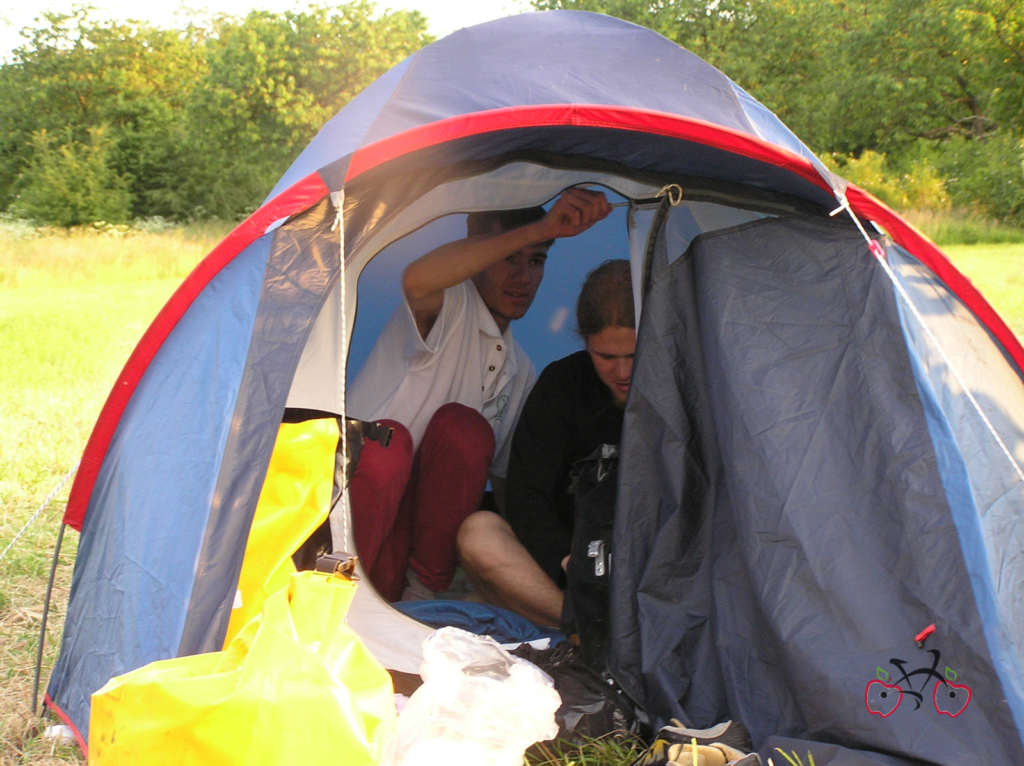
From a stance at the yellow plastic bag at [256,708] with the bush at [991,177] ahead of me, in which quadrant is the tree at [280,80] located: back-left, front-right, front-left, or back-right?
front-left

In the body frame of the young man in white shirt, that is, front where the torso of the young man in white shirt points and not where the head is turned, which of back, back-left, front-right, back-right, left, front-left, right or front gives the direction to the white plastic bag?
front-right

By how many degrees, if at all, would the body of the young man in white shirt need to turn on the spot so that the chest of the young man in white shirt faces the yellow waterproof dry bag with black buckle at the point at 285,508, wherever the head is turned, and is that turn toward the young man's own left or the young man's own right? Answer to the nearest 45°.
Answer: approximately 45° to the young man's own right

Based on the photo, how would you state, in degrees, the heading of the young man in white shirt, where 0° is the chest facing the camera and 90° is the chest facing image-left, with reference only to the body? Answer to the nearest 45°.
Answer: approximately 315°

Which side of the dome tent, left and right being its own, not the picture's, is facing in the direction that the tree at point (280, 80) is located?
back

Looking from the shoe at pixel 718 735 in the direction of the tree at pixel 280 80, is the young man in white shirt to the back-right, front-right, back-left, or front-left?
front-left

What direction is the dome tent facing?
toward the camera

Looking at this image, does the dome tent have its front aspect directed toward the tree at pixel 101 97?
no

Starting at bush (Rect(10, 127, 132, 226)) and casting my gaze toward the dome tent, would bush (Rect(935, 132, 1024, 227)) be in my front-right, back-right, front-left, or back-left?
front-left

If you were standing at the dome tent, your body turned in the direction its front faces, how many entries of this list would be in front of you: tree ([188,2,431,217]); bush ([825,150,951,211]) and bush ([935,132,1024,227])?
0

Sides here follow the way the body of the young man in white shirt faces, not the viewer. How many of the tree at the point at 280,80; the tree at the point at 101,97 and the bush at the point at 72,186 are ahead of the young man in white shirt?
0

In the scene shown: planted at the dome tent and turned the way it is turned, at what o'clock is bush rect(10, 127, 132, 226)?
The bush is roughly at 5 o'clock from the dome tent.

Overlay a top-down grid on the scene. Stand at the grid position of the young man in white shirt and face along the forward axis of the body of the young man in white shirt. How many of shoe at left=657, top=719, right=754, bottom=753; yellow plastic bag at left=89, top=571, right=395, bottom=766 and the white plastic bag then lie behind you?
0

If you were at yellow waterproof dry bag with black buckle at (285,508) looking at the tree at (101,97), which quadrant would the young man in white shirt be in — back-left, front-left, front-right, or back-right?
front-right

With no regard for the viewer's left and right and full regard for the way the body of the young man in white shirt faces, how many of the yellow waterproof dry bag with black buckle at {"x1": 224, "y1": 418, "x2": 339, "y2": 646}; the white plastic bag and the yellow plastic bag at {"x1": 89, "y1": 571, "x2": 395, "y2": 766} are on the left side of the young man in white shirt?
0

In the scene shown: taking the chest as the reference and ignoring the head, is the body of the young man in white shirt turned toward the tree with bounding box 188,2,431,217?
no
